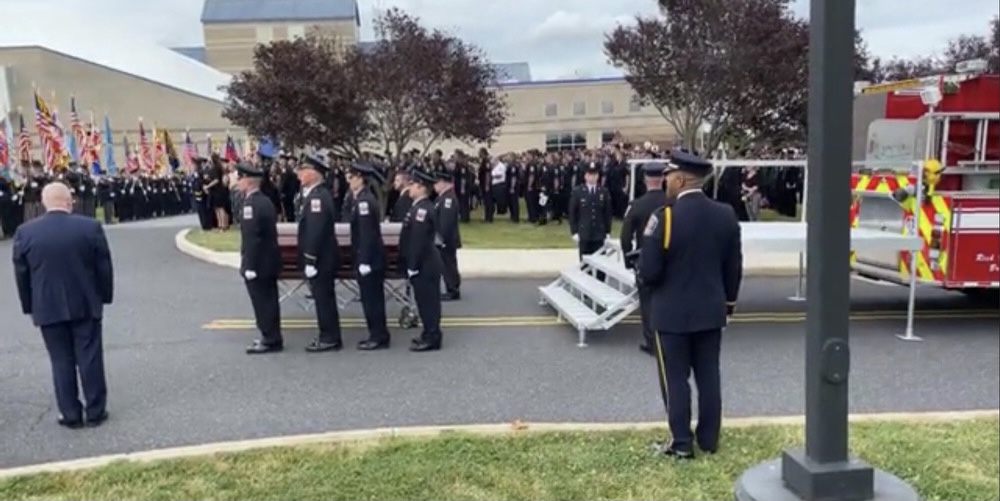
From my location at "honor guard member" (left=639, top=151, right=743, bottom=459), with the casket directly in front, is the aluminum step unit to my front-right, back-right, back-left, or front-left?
front-right

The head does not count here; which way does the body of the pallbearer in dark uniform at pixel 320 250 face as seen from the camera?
to the viewer's left

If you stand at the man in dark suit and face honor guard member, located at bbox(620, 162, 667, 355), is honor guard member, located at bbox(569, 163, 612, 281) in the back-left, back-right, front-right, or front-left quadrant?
front-left

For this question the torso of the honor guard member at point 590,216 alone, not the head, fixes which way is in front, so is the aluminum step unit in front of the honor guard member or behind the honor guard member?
in front

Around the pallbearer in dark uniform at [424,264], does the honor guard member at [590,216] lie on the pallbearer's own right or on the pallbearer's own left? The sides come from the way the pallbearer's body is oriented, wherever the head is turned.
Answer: on the pallbearer's own right

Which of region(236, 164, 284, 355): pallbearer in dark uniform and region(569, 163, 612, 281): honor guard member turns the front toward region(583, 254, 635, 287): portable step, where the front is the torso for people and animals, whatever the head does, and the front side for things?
the honor guard member

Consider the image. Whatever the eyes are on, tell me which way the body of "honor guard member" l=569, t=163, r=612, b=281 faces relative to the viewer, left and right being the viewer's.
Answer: facing the viewer

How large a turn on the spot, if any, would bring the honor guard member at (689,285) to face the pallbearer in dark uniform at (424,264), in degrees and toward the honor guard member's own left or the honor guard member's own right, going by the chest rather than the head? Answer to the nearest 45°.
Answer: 0° — they already face them

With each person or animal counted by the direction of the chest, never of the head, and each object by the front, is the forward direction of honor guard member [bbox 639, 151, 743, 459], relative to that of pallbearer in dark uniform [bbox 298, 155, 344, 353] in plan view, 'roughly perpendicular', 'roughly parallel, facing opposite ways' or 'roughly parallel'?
roughly perpendicular

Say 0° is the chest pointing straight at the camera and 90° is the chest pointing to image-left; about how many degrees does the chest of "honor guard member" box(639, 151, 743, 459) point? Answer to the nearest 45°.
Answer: approximately 135°

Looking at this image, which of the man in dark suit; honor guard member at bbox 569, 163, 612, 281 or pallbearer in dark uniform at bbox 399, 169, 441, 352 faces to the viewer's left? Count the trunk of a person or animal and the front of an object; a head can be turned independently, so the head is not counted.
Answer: the pallbearer in dark uniform

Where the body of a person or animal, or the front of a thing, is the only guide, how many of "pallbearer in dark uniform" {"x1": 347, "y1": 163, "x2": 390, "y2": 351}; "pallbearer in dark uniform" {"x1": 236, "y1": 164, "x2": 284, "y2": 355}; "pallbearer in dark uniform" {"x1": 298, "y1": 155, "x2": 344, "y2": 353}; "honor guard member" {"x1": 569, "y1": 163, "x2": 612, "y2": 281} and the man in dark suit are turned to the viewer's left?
3

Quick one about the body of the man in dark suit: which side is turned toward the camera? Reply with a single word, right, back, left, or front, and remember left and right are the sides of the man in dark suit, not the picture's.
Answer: back

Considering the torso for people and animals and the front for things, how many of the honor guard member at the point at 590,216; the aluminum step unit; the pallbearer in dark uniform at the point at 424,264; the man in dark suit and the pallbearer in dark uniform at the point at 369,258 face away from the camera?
1

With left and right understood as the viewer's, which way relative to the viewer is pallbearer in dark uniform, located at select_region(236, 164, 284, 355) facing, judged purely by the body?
facing to the left of the viewer

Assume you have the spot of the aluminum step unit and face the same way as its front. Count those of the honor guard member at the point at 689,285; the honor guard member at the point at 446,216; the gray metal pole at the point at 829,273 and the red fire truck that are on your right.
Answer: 1

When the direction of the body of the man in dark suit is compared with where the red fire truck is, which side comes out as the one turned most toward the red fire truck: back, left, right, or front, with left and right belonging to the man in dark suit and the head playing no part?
right

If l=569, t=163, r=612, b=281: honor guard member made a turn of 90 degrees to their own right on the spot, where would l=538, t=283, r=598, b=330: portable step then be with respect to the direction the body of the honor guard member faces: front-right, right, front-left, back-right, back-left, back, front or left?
left
